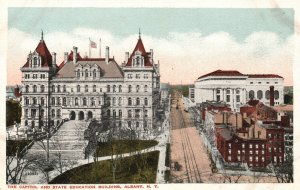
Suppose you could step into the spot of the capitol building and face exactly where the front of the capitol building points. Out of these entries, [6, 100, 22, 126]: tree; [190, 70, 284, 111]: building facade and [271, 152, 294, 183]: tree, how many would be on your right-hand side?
1

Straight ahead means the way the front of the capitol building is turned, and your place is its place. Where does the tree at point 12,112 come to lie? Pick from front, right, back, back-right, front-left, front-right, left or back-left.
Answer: right

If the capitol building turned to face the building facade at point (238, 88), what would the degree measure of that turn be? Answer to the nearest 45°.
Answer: approximately 90° to its left

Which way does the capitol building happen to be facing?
toward the camera

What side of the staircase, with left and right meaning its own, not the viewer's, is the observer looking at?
front

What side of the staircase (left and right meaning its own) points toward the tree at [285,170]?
left
